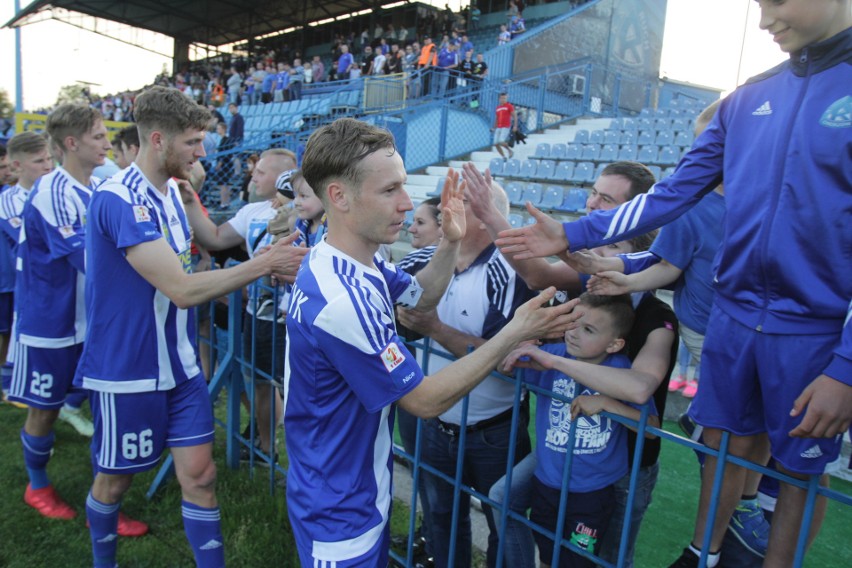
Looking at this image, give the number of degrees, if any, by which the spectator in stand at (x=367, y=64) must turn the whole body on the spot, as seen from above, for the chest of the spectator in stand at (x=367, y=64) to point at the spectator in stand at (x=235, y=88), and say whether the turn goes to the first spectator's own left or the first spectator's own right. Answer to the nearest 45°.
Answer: approximately 90° to the first spectator's own right

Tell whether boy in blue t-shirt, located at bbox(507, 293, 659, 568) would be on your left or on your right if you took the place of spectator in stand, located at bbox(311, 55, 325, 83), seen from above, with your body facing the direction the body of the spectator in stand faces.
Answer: on your left

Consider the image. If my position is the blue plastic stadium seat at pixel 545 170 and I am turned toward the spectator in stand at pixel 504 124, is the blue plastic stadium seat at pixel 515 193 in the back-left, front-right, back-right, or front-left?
back-left

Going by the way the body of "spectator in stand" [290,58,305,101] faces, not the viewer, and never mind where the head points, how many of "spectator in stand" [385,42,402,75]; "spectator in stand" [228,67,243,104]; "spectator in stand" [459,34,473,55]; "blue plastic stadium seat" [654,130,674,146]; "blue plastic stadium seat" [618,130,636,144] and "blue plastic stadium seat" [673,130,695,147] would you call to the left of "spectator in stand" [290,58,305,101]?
5

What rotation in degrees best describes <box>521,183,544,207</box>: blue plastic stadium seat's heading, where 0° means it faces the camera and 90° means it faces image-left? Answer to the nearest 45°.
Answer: approximately 45°

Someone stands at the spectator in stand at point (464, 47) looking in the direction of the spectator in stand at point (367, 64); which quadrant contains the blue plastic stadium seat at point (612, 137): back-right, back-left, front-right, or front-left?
back-left

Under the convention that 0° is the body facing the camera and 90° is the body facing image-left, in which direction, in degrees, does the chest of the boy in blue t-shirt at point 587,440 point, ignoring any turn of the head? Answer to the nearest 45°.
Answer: approximately 45°
